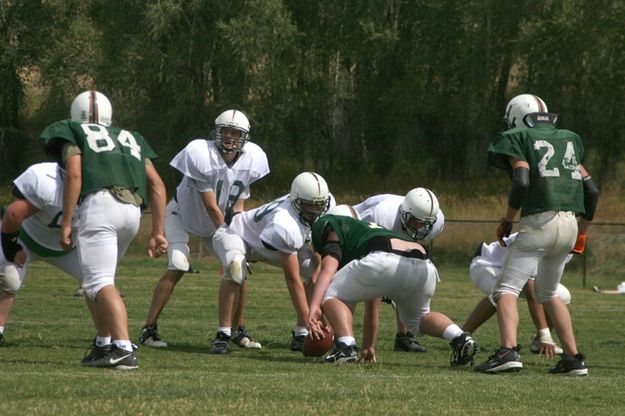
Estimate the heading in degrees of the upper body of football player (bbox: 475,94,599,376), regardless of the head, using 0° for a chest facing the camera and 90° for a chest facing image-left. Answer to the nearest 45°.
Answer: approximately 135°

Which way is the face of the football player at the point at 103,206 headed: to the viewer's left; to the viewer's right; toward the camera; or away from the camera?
away from the camera

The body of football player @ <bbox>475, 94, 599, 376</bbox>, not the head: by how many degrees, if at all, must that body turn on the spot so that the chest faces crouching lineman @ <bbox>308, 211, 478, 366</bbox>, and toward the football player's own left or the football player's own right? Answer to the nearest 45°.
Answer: approximately 45° to the football player's own left

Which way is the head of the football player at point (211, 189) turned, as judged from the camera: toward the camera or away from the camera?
toward the camera

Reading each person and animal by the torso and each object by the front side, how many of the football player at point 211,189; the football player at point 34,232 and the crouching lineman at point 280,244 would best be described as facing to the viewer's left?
0

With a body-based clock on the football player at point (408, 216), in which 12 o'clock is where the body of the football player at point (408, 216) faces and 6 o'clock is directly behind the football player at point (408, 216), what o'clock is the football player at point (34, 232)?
the football player at point (34, 232) is roughly at 4 o'clock from the football player at point (408, 216).

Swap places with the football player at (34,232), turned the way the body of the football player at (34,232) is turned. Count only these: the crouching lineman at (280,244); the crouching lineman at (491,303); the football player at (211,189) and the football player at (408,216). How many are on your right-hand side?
0

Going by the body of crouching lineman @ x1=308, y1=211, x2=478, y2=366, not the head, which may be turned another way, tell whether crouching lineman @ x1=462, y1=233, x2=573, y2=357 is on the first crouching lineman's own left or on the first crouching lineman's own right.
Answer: on the first crouching lineman's own right

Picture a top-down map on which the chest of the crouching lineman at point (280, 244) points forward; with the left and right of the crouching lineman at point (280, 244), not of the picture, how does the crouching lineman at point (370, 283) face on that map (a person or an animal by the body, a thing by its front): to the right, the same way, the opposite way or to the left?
the opposite way

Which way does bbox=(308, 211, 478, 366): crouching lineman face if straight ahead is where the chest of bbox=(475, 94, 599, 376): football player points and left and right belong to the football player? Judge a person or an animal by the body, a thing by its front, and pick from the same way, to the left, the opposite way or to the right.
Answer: the same way

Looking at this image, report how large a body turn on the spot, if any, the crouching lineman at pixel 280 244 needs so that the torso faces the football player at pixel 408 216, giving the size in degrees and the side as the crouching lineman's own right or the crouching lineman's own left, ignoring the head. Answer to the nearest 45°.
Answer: approximately 45° to the crouching lineman's own left

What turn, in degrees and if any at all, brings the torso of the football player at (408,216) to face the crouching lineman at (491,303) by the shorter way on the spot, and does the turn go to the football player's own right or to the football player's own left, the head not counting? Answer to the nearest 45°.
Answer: approximately 90° to the football player's own left

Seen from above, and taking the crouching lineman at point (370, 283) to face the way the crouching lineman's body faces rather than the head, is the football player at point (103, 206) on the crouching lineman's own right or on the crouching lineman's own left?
on the crouching lineman's own left

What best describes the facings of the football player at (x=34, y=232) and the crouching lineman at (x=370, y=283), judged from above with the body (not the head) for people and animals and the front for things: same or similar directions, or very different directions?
very different directions

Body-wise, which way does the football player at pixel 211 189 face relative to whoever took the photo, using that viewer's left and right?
facing the viewer and to the right of the viewer
